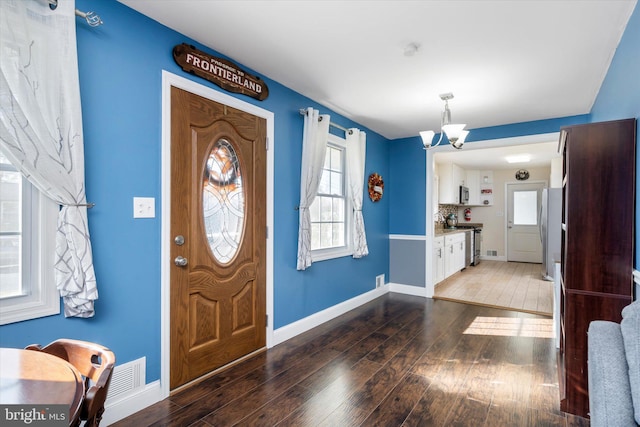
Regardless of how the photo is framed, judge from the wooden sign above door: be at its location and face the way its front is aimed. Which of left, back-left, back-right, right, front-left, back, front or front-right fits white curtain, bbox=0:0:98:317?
right

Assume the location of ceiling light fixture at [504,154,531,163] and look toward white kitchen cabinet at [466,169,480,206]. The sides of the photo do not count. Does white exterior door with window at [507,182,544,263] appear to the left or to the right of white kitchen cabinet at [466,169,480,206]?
right

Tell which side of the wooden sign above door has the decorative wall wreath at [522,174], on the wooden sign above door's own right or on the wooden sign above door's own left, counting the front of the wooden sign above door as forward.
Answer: on the wooden sign above door's own left

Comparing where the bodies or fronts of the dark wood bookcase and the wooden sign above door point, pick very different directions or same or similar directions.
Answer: very different directions

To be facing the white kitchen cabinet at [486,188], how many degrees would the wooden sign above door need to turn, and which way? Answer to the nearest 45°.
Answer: approximately 90° to its left

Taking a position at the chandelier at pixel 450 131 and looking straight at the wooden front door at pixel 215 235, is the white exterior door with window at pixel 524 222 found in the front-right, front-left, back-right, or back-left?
back-right

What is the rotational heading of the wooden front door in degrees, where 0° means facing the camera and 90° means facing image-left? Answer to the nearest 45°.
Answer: approximately 315°

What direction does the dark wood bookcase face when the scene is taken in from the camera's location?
facing to the left of the viewer

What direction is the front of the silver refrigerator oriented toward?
to the viewer's left

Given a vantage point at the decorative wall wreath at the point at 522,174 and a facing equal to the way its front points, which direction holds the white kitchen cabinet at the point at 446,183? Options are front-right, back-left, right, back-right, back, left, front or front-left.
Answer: front-right

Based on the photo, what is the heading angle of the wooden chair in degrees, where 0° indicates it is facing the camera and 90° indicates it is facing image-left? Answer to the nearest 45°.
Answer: approximately 45°

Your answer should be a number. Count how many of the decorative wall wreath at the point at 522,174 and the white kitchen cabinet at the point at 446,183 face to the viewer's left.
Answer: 0

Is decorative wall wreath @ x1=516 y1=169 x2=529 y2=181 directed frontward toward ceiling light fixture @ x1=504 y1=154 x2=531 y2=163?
yes

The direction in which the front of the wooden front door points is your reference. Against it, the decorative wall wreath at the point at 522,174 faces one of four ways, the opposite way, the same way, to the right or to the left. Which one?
to the right

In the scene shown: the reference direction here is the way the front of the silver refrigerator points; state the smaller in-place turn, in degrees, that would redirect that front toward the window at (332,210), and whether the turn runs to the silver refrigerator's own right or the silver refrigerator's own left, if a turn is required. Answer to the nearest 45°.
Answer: approximately 45° to the silver refrigerator's own left

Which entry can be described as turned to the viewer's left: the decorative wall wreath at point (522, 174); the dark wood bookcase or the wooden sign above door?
the dark wood bookcase
